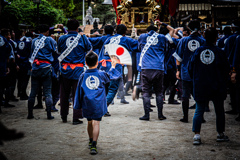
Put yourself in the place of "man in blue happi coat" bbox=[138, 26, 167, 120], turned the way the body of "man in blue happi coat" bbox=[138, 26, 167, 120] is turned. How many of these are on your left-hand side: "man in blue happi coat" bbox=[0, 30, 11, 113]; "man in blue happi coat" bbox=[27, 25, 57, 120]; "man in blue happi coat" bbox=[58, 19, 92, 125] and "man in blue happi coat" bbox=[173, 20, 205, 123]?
3

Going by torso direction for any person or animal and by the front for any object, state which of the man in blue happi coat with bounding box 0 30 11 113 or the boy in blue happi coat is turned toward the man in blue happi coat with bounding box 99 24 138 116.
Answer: the boy in blue happi coat

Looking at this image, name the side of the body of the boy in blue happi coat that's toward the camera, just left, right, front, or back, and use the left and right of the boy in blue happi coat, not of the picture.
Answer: back

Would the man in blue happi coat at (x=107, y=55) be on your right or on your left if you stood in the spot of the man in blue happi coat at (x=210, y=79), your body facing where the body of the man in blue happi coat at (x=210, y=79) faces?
on your left

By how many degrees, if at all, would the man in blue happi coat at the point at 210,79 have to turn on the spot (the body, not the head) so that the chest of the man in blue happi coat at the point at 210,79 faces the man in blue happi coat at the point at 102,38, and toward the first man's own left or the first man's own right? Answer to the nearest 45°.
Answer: approximately 45° to the first man's own left

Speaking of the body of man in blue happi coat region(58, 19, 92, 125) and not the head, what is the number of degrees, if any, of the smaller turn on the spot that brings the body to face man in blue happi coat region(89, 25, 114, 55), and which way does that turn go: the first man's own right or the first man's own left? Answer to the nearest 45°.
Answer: approximately 45° to the first man's own right

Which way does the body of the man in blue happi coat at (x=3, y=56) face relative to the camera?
away from the camera

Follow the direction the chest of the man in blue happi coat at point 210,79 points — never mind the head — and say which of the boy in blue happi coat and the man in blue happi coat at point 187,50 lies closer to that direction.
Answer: the man in blue happi coat

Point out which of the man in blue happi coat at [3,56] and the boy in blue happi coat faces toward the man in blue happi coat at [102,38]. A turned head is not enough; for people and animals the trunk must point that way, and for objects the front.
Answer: the boy in blue happi coat

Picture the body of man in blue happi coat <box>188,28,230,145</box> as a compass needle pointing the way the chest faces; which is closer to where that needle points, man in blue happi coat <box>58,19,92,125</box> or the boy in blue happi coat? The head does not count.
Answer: the man in blue happi coat

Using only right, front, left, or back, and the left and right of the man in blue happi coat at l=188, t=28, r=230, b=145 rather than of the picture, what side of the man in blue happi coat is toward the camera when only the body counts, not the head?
back

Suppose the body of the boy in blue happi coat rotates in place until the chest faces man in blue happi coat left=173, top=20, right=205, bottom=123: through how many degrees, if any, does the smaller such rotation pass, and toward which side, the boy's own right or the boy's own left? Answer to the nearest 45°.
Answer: approximately 45° to the boy's own right

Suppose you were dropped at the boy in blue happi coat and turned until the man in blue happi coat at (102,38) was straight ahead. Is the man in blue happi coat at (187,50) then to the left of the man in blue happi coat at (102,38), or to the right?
right

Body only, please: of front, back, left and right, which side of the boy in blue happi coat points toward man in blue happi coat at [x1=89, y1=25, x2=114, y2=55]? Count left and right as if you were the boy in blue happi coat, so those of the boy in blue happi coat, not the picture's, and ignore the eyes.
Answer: front

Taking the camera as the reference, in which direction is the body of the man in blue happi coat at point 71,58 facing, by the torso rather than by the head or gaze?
away from the camera

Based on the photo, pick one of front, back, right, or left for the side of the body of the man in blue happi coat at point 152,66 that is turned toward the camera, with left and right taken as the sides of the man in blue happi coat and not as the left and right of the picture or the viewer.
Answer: back

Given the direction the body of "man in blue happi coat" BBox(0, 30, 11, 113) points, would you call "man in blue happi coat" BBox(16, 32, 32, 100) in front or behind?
in front
